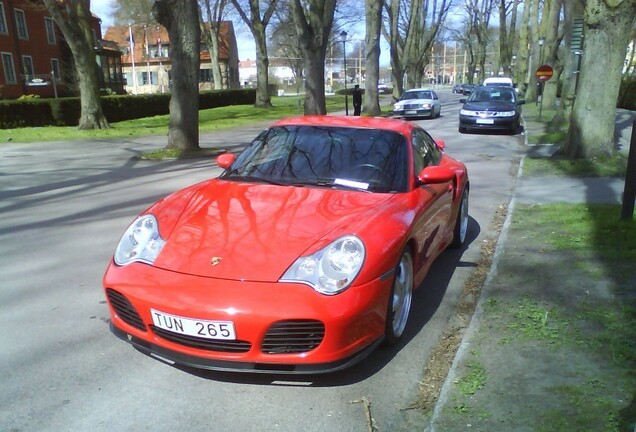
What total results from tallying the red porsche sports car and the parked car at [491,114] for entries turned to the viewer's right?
0

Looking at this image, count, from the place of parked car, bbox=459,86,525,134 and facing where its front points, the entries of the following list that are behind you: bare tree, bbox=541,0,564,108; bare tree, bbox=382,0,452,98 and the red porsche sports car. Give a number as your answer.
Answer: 2

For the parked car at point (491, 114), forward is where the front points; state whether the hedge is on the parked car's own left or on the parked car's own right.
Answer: on the parked car's own right

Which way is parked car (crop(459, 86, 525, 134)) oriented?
toward the camera

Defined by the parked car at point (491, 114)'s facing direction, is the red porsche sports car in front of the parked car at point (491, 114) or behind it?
in front

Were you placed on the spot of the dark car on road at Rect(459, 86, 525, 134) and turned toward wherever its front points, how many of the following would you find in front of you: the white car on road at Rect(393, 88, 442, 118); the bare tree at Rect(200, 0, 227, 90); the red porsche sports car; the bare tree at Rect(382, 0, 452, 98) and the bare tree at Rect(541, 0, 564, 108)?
1

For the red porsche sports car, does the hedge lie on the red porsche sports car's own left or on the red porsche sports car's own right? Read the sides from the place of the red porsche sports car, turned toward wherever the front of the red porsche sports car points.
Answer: on the red porsche sports car's own right

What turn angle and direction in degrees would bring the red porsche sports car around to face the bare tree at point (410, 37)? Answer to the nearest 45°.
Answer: approximately 135° to its right

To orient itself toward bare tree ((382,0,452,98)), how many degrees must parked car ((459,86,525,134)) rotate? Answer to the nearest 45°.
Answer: approximately 180°

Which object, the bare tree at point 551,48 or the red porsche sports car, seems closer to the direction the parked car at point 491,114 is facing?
the red porsche sports car

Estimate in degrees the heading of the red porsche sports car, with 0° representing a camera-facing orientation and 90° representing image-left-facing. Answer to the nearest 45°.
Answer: approximately 45°
